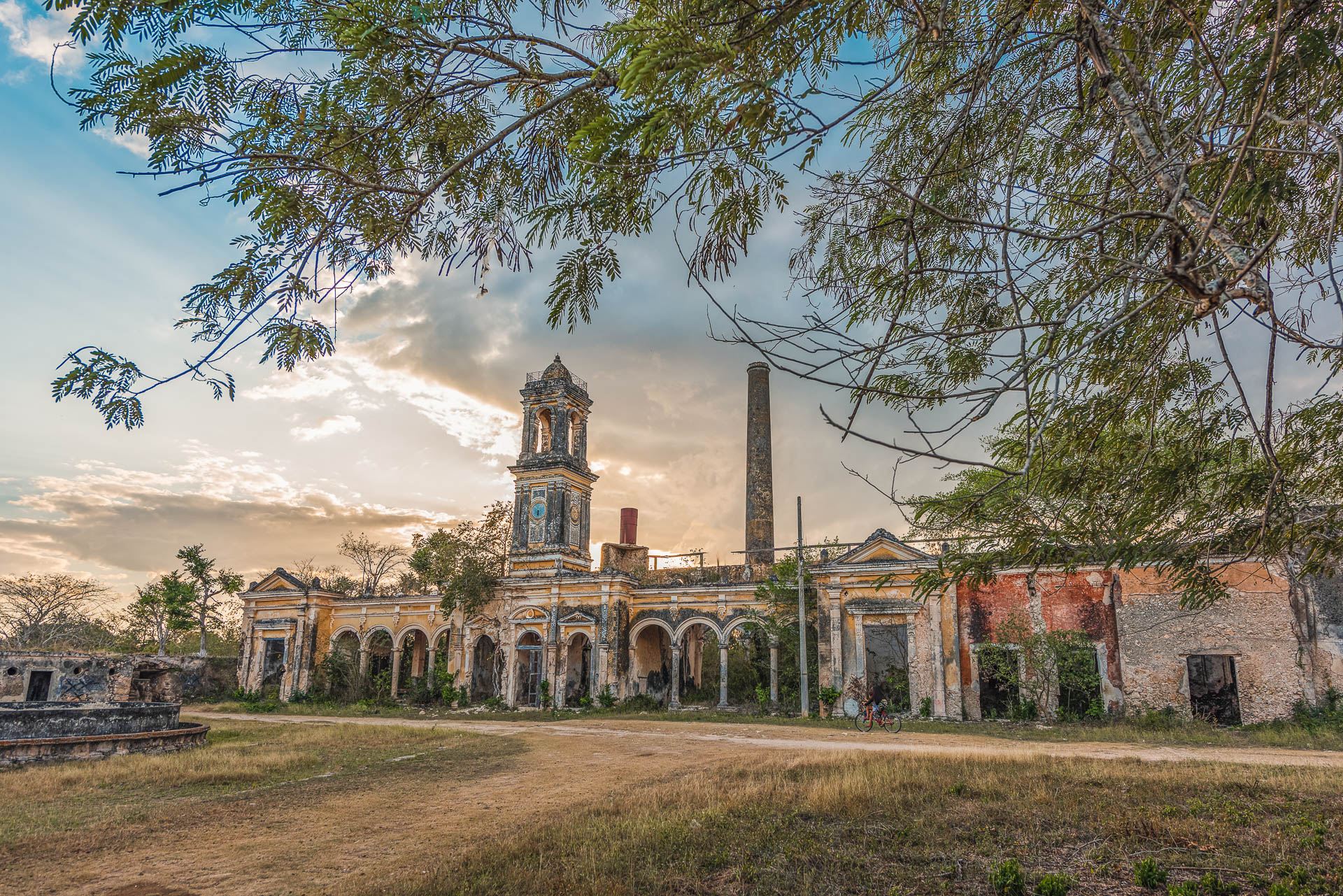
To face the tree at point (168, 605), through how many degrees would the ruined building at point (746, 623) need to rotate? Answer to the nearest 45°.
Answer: approximately 90° to its right

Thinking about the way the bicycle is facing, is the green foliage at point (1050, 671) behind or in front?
behind

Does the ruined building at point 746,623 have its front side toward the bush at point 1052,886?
yes

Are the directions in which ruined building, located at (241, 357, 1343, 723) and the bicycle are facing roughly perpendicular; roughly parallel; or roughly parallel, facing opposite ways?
roughly perpendicular

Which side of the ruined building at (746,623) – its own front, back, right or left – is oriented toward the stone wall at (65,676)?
right

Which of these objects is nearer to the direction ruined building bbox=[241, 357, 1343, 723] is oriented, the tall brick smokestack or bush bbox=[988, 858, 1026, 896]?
the bush

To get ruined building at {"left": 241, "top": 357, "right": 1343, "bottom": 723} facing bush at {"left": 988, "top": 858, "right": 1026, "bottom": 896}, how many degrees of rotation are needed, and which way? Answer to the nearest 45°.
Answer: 0° — it already faces it

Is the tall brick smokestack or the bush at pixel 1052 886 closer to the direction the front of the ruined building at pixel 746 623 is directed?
the bush

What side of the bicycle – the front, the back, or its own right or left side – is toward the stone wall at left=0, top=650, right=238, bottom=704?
front

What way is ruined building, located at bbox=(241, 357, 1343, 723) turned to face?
toward the camera

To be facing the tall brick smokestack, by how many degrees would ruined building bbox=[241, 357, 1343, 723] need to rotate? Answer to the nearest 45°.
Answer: approximately 180°

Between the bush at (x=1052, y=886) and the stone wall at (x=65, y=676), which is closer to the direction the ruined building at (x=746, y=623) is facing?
the bush
